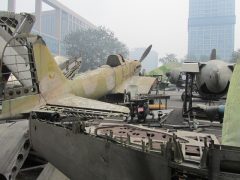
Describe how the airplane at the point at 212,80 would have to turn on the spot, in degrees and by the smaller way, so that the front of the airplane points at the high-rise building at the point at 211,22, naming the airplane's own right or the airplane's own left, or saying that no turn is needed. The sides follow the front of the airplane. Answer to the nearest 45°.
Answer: approximately 180°

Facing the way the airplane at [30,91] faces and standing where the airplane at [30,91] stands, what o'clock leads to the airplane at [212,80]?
the airplane at [212,80] is roughly at 2 o'clock from the airplane at [30,91].

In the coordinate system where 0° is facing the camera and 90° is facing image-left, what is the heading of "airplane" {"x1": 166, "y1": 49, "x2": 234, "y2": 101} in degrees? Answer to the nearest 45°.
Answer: approximately 0°

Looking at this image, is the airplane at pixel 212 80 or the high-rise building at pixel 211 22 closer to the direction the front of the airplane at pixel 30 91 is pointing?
the high-rise building
